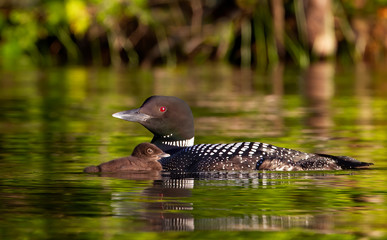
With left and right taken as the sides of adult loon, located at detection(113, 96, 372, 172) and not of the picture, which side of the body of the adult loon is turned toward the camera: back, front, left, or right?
left
